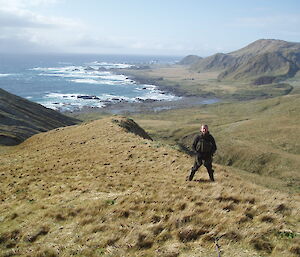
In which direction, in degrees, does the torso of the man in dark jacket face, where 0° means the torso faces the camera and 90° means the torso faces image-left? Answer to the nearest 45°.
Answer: approximately 0°
